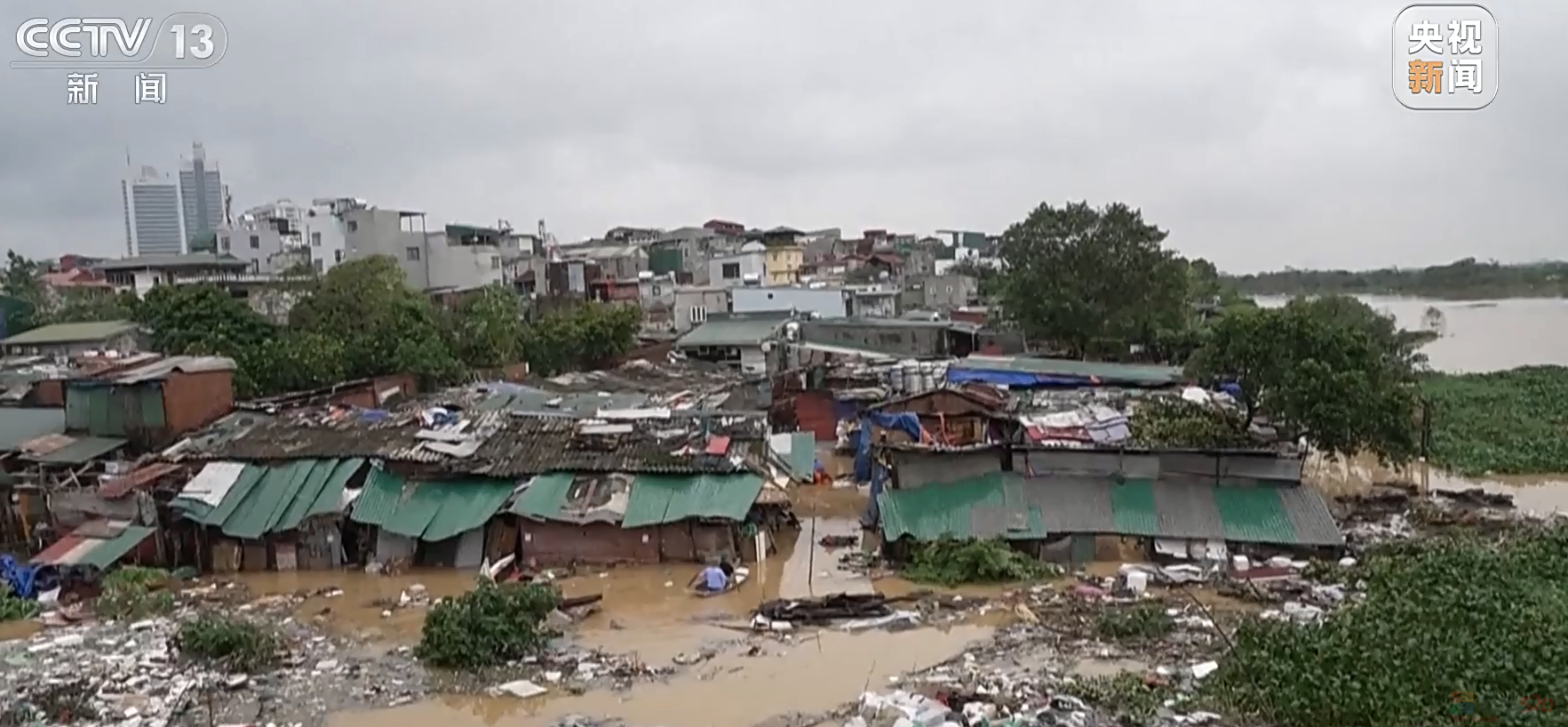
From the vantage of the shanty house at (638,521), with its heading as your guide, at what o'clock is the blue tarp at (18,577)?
The blue tarp is roughly at 3 o'clock from the shanty house.

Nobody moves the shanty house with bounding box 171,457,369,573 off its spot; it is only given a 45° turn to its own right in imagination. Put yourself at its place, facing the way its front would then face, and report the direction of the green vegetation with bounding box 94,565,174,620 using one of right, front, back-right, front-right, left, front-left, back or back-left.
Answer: front

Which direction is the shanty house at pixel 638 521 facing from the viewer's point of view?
toward the camera

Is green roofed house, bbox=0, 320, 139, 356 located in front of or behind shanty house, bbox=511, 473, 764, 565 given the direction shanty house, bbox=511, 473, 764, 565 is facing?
behind

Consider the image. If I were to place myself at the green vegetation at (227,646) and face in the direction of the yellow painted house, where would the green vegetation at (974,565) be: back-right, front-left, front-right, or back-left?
front-right

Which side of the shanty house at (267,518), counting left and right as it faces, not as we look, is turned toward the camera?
front

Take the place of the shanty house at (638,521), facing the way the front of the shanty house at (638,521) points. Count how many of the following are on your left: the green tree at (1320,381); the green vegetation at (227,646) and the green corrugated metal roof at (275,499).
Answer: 1

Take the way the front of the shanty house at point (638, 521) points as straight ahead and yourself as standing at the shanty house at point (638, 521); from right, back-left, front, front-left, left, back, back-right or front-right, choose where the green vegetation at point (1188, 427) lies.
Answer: left

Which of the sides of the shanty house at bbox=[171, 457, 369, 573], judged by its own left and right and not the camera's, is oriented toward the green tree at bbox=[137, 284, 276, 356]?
back

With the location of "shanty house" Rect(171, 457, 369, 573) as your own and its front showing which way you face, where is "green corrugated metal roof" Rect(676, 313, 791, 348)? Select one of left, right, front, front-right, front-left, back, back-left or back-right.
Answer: back-left

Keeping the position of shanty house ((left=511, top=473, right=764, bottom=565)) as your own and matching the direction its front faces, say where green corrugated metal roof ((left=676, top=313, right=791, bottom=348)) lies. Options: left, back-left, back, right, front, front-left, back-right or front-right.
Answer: back

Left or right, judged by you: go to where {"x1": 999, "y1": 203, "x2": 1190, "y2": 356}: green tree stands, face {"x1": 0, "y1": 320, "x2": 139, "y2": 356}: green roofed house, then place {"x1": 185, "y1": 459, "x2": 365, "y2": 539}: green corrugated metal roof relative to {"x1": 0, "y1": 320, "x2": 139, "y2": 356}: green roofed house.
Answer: left

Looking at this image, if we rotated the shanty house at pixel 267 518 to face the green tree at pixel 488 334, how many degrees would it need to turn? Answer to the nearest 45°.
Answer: approximately 180°

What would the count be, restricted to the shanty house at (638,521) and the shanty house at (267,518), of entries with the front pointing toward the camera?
2

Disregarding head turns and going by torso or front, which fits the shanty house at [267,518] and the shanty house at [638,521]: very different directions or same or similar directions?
same or similar directions

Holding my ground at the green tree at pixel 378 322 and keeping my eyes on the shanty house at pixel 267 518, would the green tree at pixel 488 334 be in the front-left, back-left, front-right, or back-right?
back-left

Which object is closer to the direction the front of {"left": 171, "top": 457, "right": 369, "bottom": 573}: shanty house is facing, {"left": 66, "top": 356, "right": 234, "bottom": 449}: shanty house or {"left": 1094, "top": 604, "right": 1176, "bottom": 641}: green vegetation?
the green vegetation

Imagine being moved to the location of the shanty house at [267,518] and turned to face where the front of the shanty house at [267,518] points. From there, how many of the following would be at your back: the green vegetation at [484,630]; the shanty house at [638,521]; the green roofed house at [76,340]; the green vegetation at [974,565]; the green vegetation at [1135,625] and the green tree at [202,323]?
2

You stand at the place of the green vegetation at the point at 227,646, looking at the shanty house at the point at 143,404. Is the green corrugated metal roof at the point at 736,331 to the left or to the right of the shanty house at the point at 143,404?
right

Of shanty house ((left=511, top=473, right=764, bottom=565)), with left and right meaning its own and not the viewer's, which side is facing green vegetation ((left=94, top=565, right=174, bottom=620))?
right
